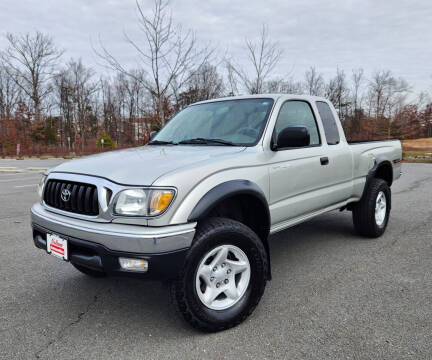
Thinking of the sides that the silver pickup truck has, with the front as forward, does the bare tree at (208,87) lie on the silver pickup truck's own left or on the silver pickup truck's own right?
on the silver pickup truck's own right

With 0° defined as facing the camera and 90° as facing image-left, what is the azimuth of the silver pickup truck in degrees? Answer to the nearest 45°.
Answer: approximately 45°

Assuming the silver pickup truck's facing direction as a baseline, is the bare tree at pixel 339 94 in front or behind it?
behind

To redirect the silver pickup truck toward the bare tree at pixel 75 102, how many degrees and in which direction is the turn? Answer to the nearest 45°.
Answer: approximately 135° to its right
